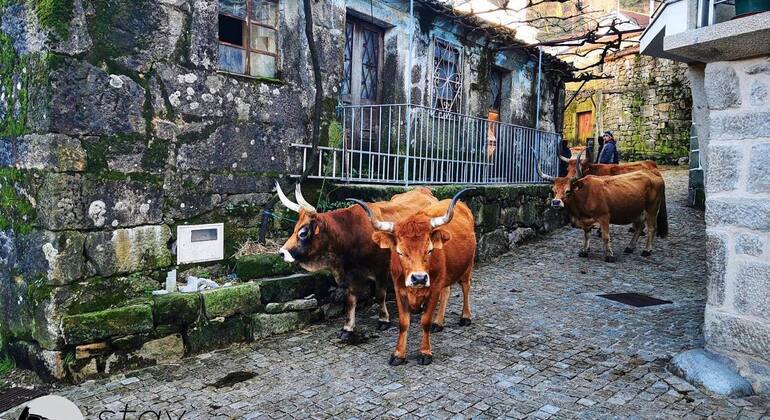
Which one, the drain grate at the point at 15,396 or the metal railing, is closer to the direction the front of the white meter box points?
the drain grate

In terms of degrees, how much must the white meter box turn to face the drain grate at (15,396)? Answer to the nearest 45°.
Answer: approximately 45° to its right

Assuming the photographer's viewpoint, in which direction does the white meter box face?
facing the viewer

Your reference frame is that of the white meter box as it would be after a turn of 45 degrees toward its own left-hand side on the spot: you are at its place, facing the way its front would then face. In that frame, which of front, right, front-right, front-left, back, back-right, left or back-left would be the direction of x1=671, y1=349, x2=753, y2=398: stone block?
front

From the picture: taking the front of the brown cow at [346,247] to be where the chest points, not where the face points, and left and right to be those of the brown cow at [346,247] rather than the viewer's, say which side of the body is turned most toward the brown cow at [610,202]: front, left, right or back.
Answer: back

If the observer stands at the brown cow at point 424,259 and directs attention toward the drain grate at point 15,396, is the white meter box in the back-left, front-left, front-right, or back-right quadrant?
front-right

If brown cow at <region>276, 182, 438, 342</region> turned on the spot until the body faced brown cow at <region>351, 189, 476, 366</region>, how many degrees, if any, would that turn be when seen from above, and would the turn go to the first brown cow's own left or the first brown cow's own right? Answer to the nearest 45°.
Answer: approximately 90° to the first brown cow's own left

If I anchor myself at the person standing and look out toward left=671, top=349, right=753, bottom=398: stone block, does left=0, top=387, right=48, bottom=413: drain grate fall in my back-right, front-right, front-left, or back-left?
front-right

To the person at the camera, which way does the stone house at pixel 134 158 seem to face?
facing the viewer and to the right of the viewer

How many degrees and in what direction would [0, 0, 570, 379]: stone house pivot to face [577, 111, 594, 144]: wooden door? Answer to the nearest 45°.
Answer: approximately 90° to its left

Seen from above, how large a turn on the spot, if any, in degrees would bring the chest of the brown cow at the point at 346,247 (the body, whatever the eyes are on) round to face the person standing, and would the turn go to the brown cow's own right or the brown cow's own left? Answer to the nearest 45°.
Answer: approximately 180°

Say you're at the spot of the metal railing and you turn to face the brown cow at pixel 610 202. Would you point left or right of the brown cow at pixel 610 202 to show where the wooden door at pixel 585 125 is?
left

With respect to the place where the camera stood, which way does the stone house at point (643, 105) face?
facing the viewer and to the left of the viewer

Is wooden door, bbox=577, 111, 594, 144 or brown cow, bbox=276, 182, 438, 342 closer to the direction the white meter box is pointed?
the brown cow

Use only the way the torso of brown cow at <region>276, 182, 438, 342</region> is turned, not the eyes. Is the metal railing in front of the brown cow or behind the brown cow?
behind

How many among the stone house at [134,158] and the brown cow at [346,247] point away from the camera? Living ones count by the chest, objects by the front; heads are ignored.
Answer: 0
